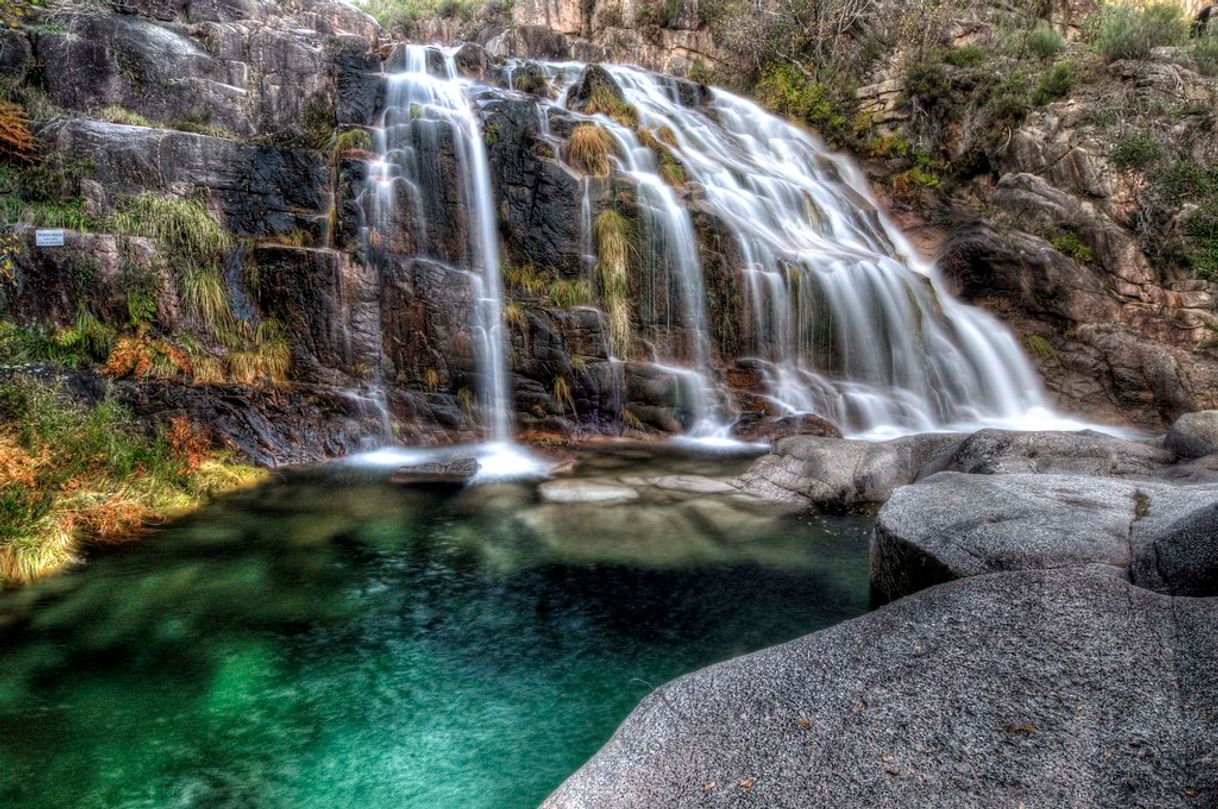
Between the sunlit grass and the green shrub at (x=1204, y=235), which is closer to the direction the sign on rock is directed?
the sunlit grass

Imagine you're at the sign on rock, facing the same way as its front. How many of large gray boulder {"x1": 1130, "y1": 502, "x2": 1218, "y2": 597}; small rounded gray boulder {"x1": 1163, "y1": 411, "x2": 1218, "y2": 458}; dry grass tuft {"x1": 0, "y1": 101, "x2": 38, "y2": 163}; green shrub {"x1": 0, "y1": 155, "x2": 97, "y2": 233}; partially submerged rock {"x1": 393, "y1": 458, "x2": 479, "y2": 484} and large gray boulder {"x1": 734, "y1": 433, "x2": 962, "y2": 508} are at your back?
2

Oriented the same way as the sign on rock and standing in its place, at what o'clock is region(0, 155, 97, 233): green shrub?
The green shrub is roughly at 6 o'clock from the sign on rock.

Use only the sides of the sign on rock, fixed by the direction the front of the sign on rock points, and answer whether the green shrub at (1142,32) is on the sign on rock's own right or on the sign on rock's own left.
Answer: on the sign on rock's own left

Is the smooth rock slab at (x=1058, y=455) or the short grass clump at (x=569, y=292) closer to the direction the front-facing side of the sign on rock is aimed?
the smooth rock slab

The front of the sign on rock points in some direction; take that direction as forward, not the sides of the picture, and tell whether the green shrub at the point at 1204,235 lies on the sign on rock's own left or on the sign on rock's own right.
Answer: on the sign on rock's own left

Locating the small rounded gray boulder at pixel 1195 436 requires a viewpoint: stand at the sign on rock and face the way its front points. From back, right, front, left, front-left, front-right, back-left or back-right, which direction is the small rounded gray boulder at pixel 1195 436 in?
front-left

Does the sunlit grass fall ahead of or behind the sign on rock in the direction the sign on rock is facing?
ahead

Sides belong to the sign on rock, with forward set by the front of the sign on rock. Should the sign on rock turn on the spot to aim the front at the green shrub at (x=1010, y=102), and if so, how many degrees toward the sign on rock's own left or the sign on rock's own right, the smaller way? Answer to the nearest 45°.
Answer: approximately 90° to the sign on rock's own left

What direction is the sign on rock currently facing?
toward the camera

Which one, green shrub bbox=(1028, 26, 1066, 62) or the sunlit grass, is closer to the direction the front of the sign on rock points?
the sunlit grass

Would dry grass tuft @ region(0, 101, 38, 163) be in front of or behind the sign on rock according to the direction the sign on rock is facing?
behind

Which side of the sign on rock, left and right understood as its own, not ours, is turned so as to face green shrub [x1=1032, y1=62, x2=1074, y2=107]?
left
